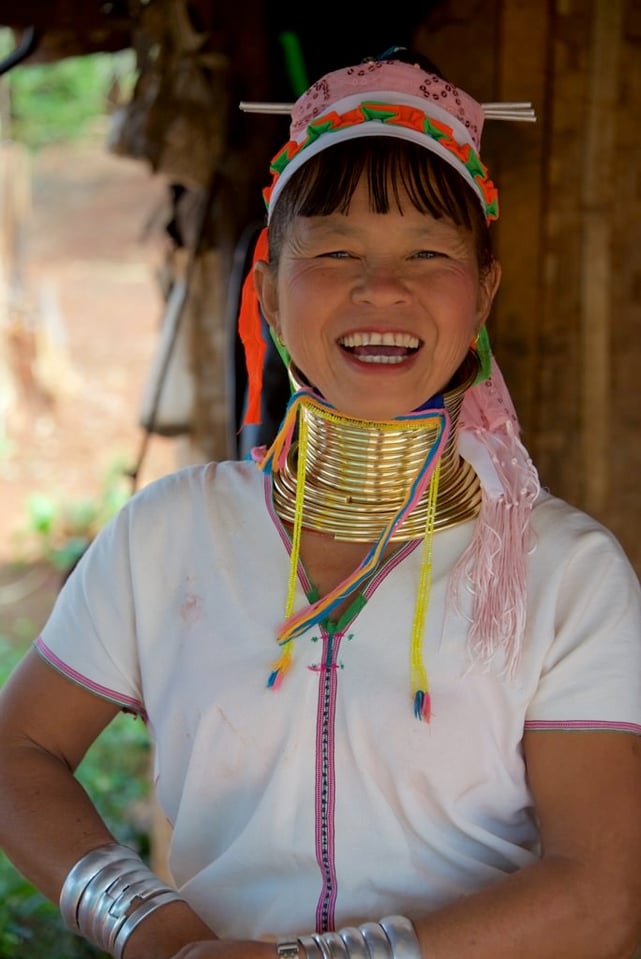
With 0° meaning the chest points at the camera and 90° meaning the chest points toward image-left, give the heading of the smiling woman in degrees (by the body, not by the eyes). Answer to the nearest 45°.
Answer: approximately 0°
